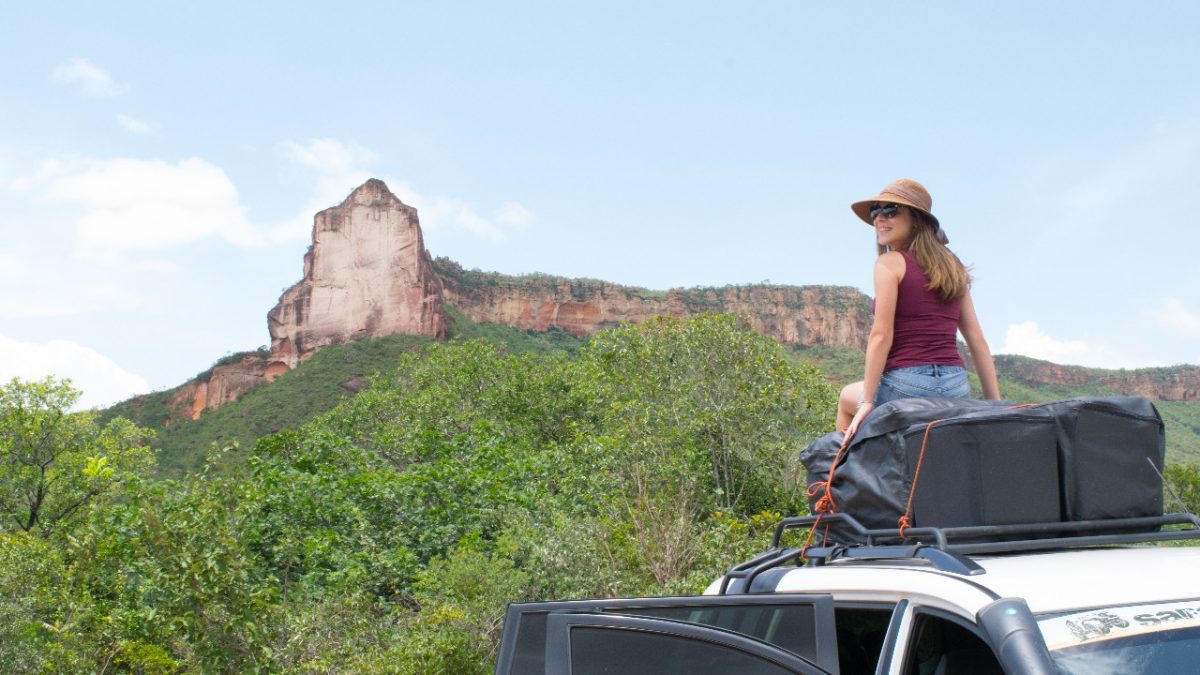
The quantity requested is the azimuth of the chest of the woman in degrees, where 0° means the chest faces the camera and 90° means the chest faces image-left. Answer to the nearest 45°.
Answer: approximately 135°

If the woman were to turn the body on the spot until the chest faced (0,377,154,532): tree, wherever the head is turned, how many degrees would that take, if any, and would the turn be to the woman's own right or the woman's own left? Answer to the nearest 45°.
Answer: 0° — they already face it

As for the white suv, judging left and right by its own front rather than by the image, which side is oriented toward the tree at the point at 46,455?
back

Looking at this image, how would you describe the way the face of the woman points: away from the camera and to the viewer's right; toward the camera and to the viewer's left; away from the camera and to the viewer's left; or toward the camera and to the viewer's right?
toward the camera and to the viewer's left

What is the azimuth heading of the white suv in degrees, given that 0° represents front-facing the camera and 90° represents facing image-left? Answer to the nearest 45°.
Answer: approximately 315°
